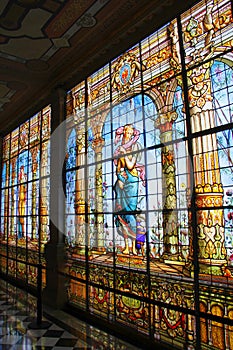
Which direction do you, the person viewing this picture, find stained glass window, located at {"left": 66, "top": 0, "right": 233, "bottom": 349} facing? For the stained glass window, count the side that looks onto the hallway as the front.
facing the viewer and to the left of the viewer

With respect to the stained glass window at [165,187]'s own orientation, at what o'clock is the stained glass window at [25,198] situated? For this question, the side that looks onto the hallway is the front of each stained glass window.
the stained glass window at [25,198] is roughly at 3 o'clock from the stained glass window at [165,187].

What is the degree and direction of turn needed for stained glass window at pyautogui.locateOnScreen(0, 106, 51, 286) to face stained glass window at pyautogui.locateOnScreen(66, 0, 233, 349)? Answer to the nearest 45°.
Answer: approximately 45° to its left

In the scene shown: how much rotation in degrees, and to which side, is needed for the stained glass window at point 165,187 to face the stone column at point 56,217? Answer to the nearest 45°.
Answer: approximately 90° to its right

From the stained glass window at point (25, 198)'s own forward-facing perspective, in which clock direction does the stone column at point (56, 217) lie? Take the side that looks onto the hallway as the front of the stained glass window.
The stone column is roughly at 10 o'clock from the stained glass window.

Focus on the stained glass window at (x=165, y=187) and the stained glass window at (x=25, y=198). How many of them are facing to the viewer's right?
0
